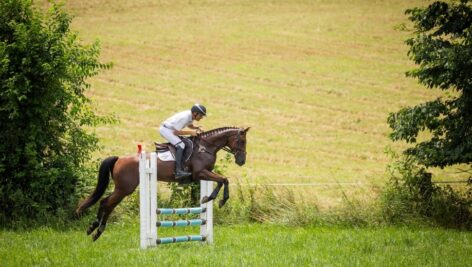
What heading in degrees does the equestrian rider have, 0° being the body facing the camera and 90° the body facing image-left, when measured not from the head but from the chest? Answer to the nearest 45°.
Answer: approximately 270°

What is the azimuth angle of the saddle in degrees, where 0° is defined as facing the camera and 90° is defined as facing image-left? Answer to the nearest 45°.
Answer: approximately 270°

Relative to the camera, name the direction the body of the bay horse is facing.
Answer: to the viewer's right

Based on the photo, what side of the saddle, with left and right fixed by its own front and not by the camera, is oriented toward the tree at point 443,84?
front

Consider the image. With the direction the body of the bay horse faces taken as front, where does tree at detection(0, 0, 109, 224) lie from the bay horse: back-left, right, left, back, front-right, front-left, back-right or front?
back-left

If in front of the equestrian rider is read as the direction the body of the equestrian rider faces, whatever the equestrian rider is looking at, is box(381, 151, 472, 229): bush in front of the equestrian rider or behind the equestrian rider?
in front

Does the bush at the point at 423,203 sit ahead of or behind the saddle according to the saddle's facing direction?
ahead

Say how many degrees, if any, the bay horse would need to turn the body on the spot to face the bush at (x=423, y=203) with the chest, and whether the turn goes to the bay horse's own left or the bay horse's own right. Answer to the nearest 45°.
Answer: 0° — it already faces it

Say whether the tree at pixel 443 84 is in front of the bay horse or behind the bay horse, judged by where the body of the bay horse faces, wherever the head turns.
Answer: in front
